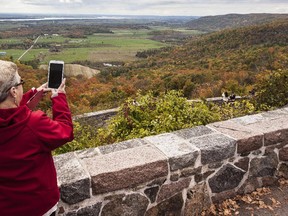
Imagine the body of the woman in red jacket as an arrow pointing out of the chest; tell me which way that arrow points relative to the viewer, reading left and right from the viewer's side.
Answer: facing away from the viewer and to the right of the viewer

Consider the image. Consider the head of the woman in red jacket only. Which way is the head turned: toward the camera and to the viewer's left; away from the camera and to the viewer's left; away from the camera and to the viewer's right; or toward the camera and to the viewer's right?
away from the camera and to the viewer's right

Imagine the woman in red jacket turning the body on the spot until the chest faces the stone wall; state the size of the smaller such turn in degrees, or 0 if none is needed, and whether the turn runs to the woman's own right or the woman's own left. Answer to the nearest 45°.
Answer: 0° — they already face it

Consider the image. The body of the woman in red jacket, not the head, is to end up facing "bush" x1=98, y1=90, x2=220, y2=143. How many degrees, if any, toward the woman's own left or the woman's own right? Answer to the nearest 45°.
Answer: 0° — they already face it
